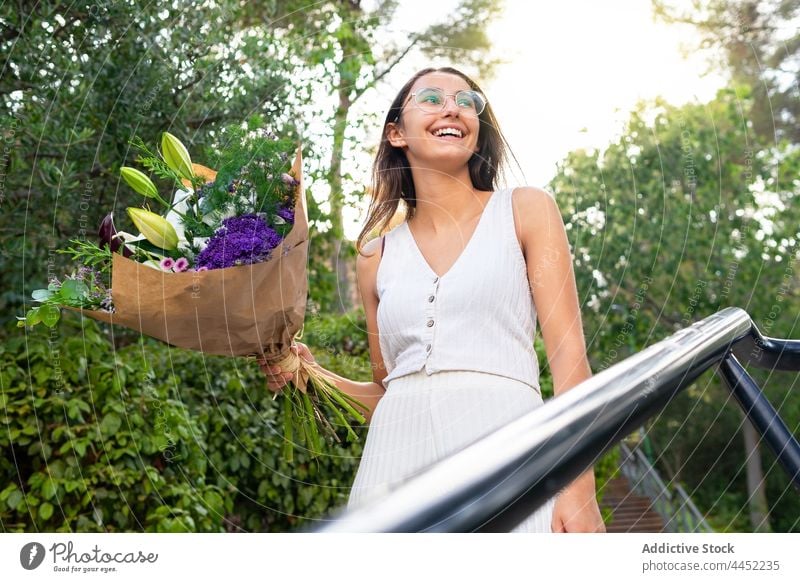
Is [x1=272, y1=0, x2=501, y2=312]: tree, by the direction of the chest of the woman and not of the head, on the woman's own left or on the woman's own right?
on the woman's own right

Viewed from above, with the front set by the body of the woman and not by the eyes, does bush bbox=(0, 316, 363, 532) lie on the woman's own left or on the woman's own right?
on the woman's own right

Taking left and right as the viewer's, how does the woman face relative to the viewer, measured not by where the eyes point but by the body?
facing the viewer and to the left of the viewer

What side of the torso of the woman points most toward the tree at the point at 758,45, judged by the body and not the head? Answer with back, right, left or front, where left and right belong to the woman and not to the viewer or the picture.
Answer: back

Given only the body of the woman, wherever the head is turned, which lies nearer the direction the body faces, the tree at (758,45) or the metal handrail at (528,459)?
the metal handrail

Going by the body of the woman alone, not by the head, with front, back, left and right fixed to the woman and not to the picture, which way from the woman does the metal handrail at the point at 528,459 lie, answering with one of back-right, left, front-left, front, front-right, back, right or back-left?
front-left

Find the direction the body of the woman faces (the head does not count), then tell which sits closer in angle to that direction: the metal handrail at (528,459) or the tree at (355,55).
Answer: the metal handrail

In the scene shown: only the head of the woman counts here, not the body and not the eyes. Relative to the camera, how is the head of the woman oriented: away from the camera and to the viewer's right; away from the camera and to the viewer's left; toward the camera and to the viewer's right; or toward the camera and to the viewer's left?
toward the camera and to the viewer's right
